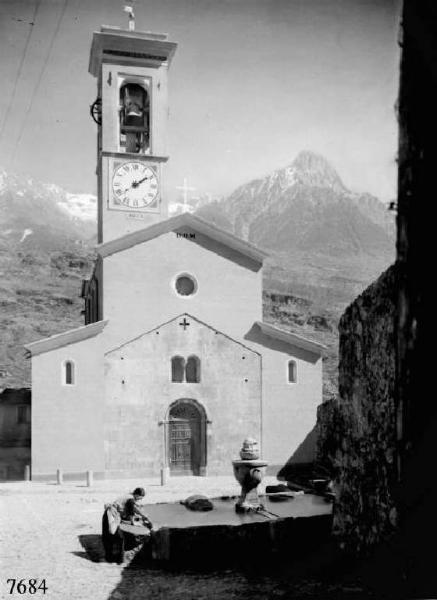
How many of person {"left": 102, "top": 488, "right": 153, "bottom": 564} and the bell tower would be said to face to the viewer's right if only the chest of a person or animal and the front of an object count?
1

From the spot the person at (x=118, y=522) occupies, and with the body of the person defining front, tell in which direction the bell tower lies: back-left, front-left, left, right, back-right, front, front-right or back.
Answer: left

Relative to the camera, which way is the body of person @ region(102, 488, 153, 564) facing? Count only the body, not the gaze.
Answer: to the viewer's right

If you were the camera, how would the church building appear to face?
facing the viewer

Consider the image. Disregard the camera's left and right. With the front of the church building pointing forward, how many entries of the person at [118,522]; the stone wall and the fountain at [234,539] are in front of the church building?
3

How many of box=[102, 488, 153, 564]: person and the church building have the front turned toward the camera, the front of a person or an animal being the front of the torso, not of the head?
1

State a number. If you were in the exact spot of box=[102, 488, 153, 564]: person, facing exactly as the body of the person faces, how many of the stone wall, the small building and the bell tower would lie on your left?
2

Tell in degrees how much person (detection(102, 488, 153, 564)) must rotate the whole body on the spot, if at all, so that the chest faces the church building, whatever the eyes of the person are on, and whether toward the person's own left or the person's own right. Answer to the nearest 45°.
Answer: approximately 90° to the person's own left

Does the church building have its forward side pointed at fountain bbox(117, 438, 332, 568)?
yes

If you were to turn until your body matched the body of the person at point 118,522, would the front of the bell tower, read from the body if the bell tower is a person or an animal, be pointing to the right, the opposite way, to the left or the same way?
to the right

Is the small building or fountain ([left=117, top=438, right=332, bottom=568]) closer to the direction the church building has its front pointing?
the fountain

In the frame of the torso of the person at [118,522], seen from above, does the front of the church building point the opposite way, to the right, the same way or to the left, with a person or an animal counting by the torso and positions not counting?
to the right

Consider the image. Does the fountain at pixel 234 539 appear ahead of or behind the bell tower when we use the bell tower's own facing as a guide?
ahead

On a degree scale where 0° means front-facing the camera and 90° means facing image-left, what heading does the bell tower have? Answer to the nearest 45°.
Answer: approximately 0°

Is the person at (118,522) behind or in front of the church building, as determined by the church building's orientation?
in front
